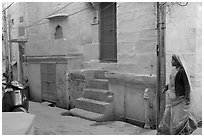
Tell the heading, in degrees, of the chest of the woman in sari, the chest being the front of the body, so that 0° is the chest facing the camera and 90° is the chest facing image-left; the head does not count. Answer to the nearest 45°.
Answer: approximately 90°

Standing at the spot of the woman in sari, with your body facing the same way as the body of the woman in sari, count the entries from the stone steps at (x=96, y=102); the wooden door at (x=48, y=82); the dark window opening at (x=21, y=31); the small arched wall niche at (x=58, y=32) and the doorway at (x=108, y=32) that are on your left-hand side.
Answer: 0

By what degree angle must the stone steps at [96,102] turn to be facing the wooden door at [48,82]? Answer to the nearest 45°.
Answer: approximately 90° to its right

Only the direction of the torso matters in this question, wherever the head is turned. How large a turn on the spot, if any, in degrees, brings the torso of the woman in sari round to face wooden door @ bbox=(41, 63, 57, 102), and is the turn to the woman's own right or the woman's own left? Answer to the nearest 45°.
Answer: approximately 45° to the woman's own right

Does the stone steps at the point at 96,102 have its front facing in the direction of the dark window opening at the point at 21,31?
no

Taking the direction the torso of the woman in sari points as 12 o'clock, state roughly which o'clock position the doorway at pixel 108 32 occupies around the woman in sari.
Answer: The doorway is roughly at 2 o'clock from the woman in sari.

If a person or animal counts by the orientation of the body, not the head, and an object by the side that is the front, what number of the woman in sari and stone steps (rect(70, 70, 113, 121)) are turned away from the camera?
0

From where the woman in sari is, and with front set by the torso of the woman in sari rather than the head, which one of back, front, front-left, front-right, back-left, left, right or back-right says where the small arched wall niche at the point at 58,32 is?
front-right

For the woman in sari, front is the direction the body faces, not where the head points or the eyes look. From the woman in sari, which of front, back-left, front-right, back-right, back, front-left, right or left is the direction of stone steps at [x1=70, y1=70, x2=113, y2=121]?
front-right

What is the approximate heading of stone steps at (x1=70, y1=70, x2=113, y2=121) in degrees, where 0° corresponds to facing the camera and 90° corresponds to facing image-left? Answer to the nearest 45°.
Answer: approximately 45°

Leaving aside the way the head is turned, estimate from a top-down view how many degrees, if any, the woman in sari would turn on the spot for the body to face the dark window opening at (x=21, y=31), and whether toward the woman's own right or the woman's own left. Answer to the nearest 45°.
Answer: approximately 45° to the woman's own right
